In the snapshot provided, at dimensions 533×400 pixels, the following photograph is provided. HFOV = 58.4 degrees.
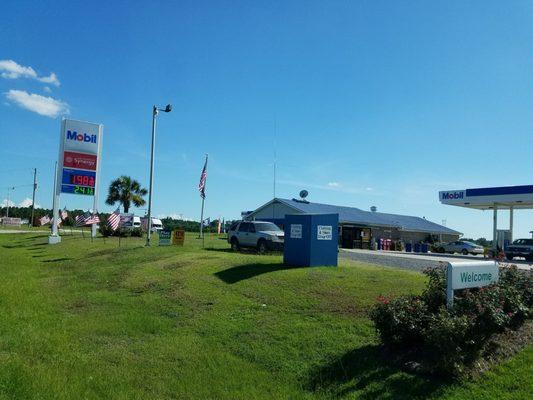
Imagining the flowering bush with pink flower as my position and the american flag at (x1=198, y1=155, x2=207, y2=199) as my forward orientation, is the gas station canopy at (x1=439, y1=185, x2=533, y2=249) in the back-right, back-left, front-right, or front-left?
front-right

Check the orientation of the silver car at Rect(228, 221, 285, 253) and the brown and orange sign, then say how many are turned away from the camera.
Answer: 0

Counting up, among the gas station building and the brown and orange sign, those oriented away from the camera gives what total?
0

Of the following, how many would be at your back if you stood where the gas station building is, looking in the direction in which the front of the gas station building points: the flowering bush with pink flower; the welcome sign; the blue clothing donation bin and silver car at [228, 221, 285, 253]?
0

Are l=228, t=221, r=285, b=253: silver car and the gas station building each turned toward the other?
no

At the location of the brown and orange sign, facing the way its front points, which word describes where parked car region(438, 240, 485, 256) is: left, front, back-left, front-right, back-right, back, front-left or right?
back-left

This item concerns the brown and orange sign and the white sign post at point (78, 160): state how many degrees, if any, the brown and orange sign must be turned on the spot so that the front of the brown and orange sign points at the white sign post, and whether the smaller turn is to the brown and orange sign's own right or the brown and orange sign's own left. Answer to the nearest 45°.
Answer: approximately 135° to the brown and orange sign's own right

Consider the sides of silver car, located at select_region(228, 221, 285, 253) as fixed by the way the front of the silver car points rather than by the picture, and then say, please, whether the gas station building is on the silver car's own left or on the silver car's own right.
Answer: on the silver car's own left

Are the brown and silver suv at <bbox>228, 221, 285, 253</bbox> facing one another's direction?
no

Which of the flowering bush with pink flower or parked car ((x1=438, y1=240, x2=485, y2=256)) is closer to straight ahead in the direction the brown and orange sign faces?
the flowering bush with pink flower

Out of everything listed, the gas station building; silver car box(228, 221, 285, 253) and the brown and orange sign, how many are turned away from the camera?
0

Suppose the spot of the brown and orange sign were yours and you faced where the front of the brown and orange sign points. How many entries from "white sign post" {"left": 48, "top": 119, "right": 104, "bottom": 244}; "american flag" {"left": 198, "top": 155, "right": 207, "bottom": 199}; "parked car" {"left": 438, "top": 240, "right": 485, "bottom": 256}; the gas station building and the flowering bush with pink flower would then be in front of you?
1

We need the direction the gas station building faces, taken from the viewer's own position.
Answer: facing the viewer and to the right of the viewer

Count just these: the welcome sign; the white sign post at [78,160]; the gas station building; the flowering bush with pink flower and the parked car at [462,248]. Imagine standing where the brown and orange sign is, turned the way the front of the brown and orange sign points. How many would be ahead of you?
2

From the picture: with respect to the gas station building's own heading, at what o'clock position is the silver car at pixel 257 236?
The silver car is roughly at 2 o'clock from the gas station building.

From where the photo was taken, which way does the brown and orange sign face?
toward the camera

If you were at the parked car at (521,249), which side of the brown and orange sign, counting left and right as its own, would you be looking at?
left

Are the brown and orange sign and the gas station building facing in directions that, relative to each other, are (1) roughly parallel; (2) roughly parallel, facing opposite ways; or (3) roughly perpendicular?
roughly parallel

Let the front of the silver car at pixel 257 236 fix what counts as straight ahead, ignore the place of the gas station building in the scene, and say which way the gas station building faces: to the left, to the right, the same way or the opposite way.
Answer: the same way
